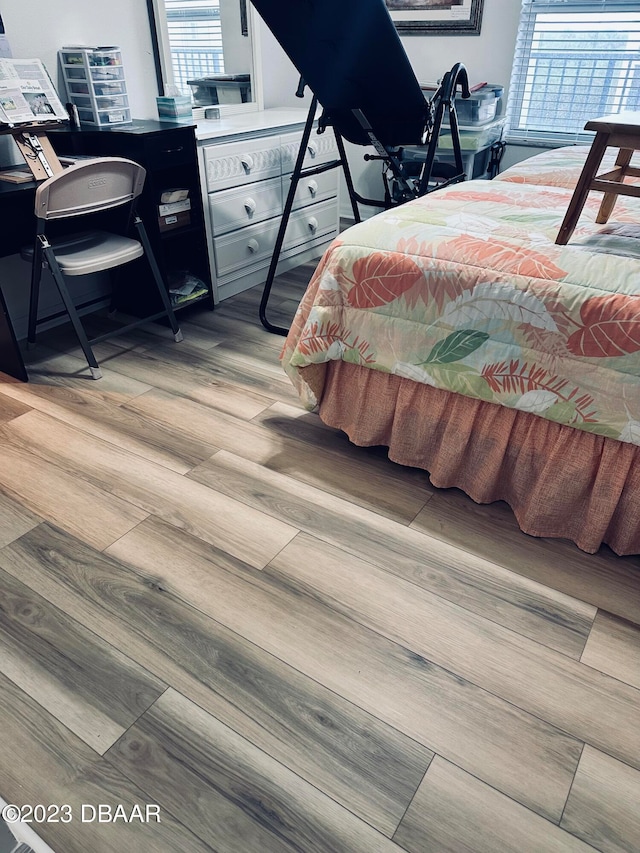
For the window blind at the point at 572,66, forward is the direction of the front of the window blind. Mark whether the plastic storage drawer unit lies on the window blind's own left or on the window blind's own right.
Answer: on the window blind's own right

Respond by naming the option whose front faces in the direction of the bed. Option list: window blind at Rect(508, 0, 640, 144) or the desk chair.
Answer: the window blind

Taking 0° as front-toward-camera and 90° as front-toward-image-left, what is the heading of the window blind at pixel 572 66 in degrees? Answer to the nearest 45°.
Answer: approximately 0°

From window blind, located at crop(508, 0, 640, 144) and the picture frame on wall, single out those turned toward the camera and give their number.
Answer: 2

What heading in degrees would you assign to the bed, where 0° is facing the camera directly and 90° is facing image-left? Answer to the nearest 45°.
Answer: approximately 45°

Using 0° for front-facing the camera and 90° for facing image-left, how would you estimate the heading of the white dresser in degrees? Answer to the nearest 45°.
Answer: approximately 315°
